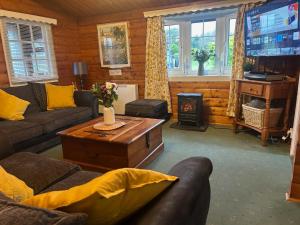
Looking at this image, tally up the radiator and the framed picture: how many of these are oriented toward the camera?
2

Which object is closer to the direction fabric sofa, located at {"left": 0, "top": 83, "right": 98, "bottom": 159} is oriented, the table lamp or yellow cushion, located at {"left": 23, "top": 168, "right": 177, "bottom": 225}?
the yellow cushion

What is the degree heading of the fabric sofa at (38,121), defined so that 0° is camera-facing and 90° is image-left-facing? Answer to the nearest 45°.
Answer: approximately 315°

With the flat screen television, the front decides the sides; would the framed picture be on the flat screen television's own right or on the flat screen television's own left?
on the flat screen television's own right

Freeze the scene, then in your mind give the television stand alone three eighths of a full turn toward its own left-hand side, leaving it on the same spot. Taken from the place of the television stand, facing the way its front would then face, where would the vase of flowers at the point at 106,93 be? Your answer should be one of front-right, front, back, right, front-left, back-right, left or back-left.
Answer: back-right

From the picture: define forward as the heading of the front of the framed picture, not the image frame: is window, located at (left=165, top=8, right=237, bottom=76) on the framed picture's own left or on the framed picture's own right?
on the framed picture's own left

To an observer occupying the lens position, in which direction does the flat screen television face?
facing the viewer and to the left of the viewer

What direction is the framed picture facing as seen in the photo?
toward the camera

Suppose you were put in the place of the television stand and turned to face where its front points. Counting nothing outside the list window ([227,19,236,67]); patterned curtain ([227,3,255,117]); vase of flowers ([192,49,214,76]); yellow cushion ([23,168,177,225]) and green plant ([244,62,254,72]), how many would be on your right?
4

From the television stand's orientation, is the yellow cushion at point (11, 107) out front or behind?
out front

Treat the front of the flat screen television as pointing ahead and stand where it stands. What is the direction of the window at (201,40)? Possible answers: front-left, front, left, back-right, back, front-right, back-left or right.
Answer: right

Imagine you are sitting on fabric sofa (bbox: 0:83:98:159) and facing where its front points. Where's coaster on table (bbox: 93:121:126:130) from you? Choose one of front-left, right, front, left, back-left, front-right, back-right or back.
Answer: front

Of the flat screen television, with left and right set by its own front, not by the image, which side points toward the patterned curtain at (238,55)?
right

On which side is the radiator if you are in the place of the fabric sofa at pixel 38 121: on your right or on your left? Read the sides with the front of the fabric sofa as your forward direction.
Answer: on your left

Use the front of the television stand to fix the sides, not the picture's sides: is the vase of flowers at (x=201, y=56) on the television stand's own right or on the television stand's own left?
on the television stand's own right

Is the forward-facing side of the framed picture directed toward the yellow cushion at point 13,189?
yes

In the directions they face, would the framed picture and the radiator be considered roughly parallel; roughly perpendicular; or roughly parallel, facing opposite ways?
roughly parallel

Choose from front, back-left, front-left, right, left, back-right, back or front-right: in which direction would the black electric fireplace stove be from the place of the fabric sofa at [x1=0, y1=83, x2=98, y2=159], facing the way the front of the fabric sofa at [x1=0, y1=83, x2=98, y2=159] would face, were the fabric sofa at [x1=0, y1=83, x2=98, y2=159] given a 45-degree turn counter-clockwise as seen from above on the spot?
front

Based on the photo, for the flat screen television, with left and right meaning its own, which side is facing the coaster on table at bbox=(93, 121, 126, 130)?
front

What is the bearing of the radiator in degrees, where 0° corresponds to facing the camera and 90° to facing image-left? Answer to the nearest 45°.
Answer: approximately 0°

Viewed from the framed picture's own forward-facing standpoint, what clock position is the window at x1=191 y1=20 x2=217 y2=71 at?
The window is roughly at 10 o'clock from the framed picture.

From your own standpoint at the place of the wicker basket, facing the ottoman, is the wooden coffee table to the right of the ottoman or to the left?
left

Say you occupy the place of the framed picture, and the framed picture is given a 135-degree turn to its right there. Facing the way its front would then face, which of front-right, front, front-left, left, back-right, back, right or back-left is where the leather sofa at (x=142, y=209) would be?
back-left
